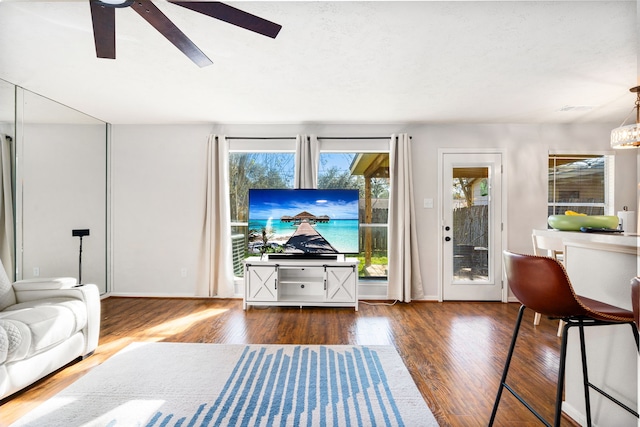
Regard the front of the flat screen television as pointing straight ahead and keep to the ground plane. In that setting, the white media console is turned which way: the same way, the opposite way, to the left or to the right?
the same way

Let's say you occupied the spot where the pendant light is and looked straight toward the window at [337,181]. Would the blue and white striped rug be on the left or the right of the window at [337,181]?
left

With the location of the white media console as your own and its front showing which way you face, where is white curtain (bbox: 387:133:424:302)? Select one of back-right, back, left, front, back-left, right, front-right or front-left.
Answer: left

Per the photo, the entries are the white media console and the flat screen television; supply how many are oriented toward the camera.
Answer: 2

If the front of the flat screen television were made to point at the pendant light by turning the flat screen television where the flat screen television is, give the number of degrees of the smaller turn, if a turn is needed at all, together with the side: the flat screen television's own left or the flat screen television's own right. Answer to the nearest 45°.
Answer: approximately 45° to the flat screen television's own left

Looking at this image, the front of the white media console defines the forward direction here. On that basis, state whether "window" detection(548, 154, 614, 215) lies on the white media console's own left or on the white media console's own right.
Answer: on the white media console's own left

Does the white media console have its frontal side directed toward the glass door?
no

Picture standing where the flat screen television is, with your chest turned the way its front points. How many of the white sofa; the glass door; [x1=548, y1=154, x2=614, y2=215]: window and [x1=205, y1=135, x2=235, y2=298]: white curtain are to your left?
2

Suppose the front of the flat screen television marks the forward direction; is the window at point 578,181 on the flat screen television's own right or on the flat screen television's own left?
on the flat screen television's own left

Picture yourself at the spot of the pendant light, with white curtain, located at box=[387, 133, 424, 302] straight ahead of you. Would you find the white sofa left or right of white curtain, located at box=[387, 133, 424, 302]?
left

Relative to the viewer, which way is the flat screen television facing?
toward the camera

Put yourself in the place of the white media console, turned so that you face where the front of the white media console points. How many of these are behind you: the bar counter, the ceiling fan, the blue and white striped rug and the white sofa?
0

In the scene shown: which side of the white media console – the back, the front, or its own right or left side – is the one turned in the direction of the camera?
front

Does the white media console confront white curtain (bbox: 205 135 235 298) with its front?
no

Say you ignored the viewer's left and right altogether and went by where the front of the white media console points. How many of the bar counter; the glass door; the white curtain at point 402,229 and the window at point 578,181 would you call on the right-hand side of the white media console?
0
